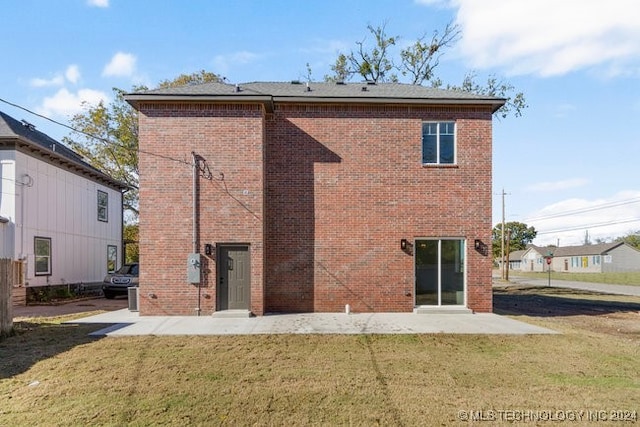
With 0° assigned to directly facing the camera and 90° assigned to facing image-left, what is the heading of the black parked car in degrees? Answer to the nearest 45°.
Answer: approximately 45°

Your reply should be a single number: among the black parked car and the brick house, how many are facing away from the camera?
1

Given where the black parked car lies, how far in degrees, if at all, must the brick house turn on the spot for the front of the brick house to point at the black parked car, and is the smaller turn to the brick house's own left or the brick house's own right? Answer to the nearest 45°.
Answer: approximately 45° to the brick house's own left

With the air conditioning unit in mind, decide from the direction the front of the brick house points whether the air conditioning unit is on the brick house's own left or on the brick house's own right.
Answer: on the brick house's own left

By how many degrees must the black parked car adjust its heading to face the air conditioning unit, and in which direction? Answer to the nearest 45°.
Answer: approximately 45° to its left

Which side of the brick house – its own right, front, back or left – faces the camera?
back

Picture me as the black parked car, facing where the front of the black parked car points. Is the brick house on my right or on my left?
on my left

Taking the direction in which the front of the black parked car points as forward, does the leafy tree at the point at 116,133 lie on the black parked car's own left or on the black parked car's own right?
on the black parked car's own right
